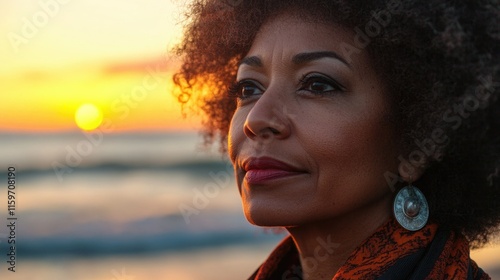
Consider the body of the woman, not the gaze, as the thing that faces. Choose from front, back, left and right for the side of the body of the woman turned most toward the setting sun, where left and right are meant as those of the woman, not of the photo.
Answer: right

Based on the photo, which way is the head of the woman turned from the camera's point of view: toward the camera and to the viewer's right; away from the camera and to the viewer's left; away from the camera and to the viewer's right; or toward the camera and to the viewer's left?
toward the camera and to the viewer's left

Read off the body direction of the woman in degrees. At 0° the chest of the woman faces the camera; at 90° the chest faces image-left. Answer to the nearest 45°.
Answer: approximately 45°
